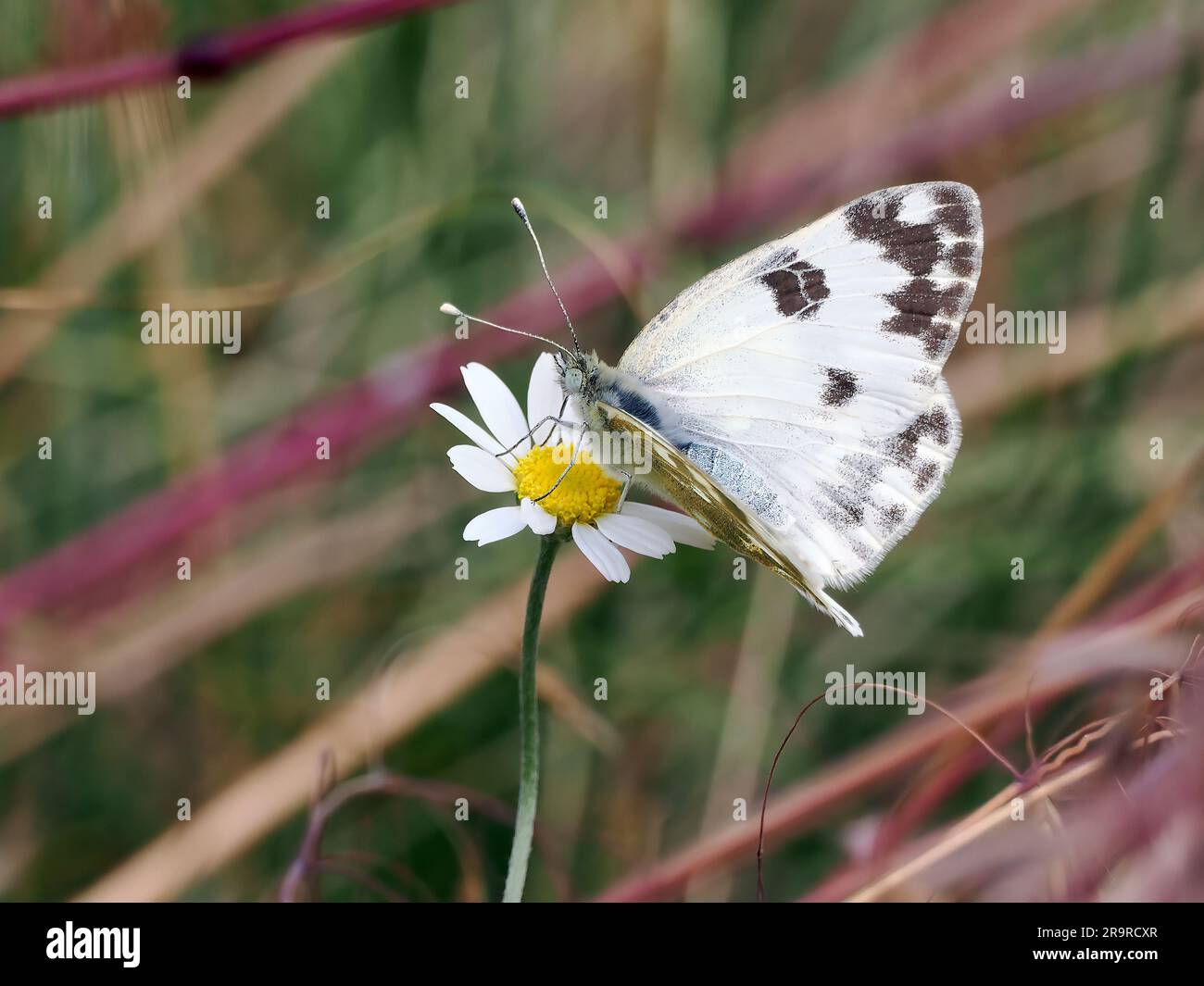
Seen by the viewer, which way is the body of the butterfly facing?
to the viewer's left
